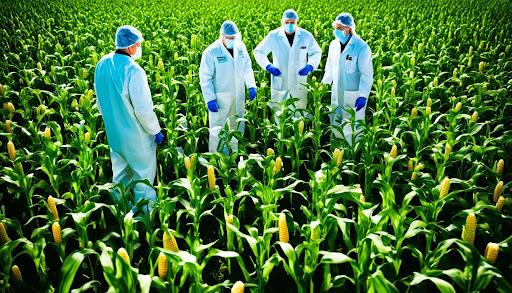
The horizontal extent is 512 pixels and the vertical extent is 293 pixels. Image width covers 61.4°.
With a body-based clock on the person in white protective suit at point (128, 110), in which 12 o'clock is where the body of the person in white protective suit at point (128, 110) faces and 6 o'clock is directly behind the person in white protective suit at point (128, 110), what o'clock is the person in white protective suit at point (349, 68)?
the person in white protective suit at point (349, 68) is roughly at 1 o'clock from the person in white protective suit at point (128, 110).

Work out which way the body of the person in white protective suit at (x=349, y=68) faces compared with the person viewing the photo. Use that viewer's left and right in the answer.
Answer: facing the viewer and to the left of the viewer

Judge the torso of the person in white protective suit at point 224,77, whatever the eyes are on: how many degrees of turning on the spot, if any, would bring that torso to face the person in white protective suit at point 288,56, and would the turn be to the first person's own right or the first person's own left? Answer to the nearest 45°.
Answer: approximately 90° to the first person's own left

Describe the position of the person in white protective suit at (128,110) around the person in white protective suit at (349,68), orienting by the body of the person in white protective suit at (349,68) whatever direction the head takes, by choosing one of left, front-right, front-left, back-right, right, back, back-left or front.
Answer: front

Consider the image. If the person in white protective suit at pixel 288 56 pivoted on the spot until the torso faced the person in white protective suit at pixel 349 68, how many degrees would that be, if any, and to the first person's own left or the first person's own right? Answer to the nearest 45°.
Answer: approximately 45° to the first person's own left

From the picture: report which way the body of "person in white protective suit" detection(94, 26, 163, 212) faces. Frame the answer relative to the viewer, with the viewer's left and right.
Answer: facing away from the viewer and to the right of the viewer

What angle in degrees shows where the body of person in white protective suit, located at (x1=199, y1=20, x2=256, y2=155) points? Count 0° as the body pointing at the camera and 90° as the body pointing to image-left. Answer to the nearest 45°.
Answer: approximately 315°

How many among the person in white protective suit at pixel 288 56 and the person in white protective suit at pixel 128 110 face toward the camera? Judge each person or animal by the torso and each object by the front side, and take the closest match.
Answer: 1

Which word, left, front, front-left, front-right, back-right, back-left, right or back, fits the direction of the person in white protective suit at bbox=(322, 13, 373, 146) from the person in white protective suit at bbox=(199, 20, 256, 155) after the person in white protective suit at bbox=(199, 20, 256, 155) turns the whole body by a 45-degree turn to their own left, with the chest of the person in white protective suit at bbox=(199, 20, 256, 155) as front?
front

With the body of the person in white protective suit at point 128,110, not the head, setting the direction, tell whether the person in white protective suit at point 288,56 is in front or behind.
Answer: in front

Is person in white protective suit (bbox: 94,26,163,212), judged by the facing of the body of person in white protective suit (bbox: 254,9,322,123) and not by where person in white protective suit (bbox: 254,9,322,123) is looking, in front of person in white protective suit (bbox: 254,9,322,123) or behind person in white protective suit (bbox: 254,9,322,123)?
in front
